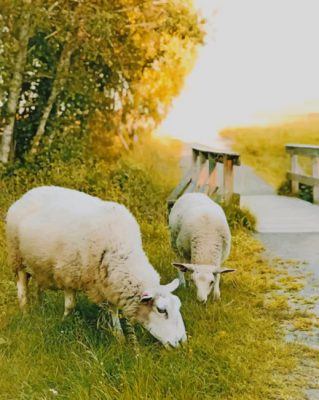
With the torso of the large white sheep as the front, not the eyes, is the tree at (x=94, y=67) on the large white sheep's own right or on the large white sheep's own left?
on the large white sheep's own left

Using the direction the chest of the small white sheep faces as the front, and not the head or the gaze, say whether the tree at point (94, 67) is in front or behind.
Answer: behind

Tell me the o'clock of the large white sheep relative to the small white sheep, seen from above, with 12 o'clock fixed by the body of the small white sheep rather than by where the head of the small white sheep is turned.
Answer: The large white sheep is roughly at 1 o'clock from the small white sheep.

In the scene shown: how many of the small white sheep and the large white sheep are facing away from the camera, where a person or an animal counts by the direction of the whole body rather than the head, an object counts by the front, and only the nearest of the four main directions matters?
0

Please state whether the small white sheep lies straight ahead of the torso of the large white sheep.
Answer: no

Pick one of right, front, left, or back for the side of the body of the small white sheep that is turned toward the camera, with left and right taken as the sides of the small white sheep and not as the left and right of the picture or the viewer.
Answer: front

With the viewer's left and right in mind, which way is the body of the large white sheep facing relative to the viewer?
facing the viewer and to the right of the viewer

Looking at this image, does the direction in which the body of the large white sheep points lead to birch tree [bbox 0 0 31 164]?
no
